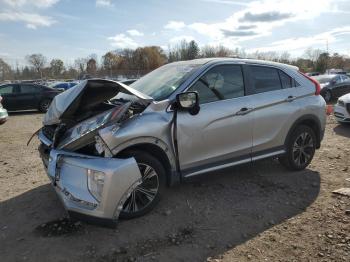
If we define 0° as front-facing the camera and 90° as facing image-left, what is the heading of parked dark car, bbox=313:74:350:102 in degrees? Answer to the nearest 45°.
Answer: approximately 45°

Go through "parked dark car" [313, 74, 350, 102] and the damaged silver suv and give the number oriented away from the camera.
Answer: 0

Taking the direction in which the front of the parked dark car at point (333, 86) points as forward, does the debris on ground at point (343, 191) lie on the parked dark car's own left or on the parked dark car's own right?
on the parked dark car's own left

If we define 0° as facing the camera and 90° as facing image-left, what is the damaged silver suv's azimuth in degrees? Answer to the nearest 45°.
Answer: approximately 45°

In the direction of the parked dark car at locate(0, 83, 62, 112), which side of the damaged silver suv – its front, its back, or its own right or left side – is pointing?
right

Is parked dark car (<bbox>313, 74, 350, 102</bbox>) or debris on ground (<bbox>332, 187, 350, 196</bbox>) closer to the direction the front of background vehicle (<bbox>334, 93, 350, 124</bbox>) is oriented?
the debris on ground

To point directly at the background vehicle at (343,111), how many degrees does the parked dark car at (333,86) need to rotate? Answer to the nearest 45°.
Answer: approximately 45° to its left

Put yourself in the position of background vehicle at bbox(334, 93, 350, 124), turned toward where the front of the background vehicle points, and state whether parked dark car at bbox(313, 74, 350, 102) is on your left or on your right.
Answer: on your right

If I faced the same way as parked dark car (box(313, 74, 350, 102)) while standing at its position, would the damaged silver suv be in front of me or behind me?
in front

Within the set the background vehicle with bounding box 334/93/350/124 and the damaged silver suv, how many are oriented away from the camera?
0

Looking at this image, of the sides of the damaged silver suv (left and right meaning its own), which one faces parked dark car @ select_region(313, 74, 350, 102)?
back

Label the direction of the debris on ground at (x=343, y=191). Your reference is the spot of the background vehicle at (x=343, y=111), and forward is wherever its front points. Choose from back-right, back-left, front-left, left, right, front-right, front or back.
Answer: front-left

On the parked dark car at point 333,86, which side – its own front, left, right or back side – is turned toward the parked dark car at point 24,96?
front
